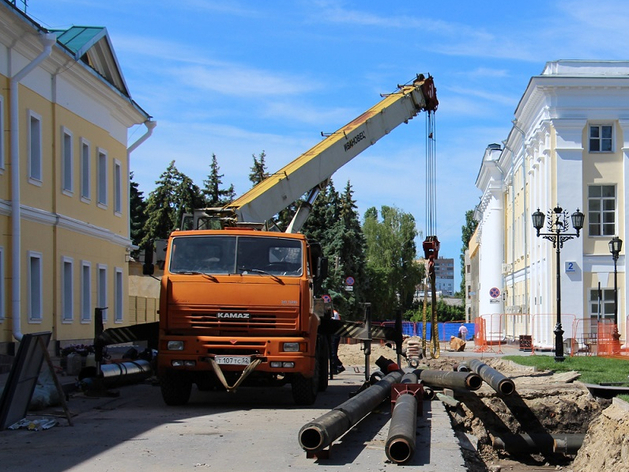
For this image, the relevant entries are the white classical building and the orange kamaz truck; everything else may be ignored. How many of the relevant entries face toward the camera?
1

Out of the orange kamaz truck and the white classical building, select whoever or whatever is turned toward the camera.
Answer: the orange kamaz truck

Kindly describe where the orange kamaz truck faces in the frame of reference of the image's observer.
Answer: facing the viewer

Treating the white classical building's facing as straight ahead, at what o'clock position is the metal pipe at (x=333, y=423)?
The metal pipe is roughly at 9 o'clock from the white classical building.

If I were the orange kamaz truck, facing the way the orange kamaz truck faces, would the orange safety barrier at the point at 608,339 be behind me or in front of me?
behind

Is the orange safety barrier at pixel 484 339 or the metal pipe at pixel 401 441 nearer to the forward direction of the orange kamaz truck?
the metal pipe

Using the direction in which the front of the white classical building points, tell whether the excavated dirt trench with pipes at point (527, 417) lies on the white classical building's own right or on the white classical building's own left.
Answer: on the white classical building's own left

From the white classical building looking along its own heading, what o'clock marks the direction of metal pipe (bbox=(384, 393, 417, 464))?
The metal pipe is roughly at 9 o'clock from the white classical building.

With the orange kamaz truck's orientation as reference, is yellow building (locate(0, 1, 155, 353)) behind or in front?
behind

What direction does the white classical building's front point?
to the viewer's left

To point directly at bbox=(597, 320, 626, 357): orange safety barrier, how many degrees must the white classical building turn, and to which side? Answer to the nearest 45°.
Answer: approximately 90° to its left

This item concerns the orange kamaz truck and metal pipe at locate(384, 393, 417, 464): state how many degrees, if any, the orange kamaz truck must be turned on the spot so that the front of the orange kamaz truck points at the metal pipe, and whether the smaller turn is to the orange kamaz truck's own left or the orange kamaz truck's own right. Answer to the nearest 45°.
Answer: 0° — it already faces it

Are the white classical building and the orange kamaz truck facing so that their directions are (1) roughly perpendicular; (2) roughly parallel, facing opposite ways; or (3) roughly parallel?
roughly perpendicular
